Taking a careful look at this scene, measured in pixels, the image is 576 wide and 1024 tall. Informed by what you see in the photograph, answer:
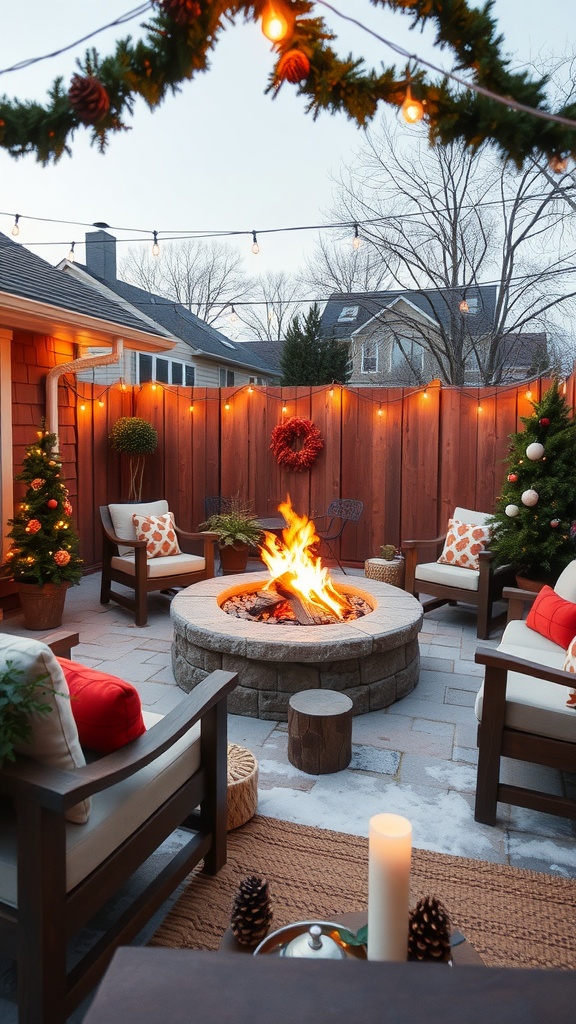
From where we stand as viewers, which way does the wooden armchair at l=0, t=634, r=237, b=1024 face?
facing away from the viewer and to the right of the viewer

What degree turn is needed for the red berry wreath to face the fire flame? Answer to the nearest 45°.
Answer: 0° — it already faces it

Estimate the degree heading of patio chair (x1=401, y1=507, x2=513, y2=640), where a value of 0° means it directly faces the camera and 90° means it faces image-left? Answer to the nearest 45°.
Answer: approximately 45°

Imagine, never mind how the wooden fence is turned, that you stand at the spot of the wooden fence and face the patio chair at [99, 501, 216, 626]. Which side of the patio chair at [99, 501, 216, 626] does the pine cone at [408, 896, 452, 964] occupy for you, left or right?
left

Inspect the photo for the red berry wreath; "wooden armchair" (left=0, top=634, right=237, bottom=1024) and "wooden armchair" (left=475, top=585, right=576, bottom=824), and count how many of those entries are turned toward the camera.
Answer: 1

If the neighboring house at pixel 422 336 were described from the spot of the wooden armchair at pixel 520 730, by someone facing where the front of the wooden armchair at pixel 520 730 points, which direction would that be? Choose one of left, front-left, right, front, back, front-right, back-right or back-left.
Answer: front-right

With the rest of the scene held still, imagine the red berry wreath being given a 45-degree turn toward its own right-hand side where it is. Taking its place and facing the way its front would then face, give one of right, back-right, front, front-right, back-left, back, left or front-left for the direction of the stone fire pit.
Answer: front-left

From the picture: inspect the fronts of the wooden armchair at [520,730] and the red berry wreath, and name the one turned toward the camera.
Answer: the red berry wreath

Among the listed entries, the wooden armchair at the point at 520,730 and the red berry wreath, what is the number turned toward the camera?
1

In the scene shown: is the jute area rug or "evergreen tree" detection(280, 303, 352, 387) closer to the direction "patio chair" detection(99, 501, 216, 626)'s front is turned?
the jute area rug

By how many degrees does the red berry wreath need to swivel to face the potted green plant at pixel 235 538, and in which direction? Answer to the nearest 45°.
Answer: approximately 45° to its right

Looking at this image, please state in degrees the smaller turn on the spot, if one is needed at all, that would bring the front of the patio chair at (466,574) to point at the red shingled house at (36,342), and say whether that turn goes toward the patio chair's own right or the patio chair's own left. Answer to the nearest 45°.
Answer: approximately 45° to the patio chair's own right

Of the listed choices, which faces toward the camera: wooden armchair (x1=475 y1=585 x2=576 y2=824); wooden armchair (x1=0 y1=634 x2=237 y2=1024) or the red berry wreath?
the red berry wreath

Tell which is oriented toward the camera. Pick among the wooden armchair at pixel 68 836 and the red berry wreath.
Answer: the red berry wreath

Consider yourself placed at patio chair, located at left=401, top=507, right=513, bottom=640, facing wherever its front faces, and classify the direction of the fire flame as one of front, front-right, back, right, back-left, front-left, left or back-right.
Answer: front

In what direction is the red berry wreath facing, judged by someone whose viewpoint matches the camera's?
facing the viewer

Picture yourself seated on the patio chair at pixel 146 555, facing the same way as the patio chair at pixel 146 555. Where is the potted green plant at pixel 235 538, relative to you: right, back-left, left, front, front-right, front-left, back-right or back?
left

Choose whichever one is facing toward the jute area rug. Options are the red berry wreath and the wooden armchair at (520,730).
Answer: the red berry wreath
